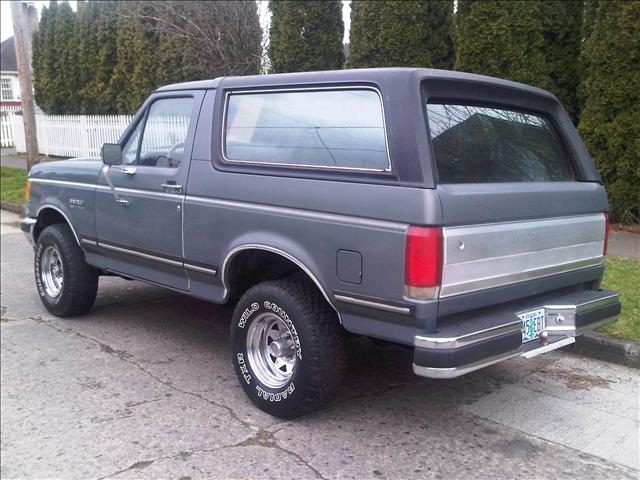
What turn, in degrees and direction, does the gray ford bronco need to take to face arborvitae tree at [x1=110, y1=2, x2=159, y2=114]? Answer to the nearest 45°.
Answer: approximately 45° to its right

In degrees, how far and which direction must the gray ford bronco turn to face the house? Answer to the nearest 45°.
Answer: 0° — it already faces it

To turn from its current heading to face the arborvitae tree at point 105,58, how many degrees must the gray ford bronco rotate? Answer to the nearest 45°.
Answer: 0° — it already faces it

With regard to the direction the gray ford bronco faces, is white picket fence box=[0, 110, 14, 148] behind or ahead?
ahead

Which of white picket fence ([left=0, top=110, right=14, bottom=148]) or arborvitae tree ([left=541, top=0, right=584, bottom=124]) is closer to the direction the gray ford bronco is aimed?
the white picket fence

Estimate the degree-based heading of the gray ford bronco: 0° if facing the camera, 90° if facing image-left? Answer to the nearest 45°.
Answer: approximately 135°

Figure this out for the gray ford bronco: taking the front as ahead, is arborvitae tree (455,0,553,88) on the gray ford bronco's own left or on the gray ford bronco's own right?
on the gray ford bronco's own right
